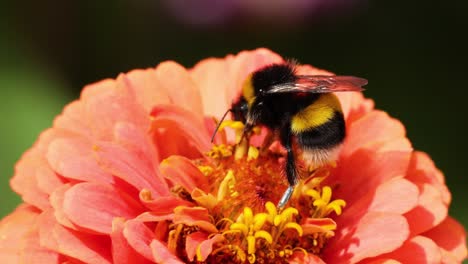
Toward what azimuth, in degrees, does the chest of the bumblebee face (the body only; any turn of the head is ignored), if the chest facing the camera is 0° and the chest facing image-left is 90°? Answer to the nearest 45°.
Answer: approximately 90°
